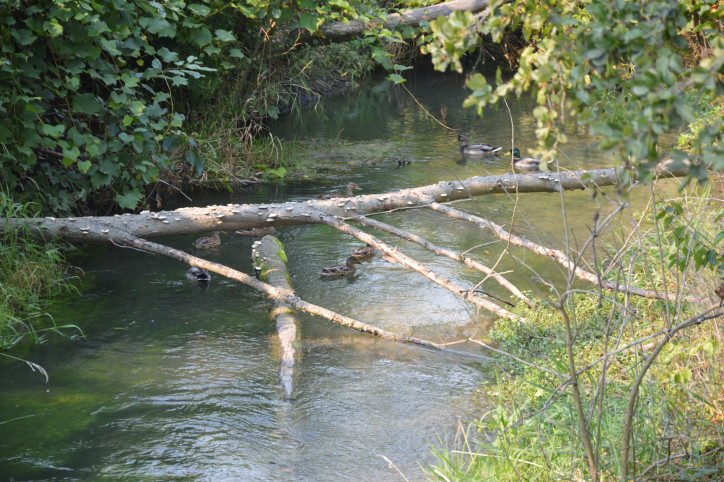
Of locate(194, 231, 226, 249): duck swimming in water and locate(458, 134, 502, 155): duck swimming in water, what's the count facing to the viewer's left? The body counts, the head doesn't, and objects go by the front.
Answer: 1

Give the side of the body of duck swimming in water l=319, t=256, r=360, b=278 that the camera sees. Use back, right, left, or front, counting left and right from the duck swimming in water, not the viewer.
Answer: right

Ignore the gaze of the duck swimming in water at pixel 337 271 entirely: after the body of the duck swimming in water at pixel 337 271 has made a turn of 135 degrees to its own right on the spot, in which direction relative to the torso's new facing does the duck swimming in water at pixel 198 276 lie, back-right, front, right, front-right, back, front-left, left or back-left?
front-right

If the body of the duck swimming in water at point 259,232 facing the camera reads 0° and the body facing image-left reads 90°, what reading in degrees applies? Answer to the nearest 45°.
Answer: approximately 270°
